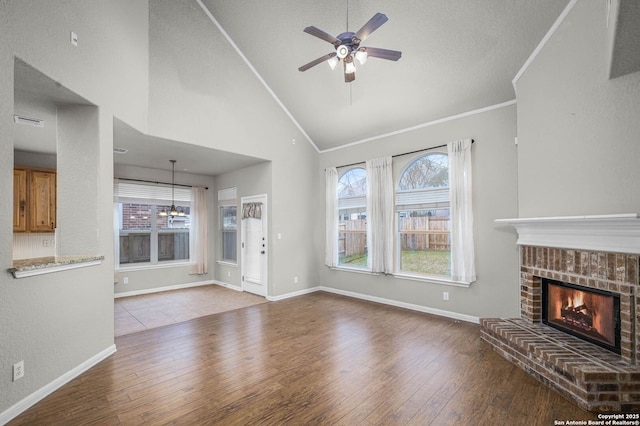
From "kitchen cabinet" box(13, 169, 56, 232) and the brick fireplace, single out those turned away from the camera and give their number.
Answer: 0

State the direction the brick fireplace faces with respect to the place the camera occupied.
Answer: facing the viewer and to the left of the viewer

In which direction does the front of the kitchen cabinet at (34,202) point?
toward the camera

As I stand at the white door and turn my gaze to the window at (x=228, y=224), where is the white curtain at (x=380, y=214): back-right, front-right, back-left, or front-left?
back-right

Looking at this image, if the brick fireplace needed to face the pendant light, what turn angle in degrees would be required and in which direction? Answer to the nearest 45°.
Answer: approximately 45° to its right

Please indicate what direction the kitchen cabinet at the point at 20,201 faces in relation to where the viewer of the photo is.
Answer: facing the viewer

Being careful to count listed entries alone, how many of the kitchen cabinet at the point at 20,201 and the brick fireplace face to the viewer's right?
0

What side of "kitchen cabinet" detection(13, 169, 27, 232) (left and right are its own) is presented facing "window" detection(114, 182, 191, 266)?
left

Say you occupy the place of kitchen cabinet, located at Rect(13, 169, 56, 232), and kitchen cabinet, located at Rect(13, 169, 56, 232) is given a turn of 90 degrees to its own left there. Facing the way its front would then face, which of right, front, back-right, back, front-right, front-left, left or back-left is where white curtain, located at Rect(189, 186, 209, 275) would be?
front

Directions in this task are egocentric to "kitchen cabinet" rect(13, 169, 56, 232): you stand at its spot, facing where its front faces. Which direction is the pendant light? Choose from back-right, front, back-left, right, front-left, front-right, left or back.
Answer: left
